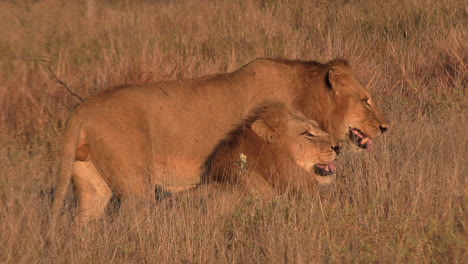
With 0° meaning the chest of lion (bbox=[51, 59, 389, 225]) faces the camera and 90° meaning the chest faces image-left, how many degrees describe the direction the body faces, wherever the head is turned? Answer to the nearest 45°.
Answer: approximately 270°

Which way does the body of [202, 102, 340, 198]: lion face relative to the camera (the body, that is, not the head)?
to the viewer's right
